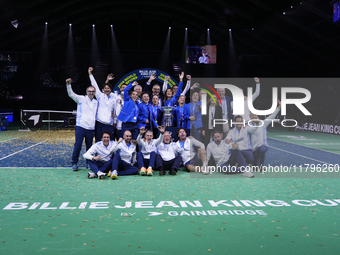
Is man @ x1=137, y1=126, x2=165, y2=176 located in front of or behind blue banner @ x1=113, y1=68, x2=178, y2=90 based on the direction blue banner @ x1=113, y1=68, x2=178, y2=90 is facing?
in front

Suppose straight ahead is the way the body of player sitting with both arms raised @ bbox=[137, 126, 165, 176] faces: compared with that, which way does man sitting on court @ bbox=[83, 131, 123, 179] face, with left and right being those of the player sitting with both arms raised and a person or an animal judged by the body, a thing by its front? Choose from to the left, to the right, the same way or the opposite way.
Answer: the same way

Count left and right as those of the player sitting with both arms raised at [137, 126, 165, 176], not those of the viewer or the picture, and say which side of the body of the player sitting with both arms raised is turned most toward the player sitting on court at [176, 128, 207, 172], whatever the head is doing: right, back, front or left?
left

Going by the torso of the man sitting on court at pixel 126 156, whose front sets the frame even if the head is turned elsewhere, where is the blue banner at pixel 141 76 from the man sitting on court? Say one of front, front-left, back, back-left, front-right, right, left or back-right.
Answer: back

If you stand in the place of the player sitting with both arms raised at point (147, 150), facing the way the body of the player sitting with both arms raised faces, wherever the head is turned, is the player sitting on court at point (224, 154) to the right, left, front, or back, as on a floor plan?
left

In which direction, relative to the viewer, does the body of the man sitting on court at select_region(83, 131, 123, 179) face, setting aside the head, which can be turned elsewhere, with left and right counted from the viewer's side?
facing the viewer

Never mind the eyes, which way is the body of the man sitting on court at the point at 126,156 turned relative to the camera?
toward the camera

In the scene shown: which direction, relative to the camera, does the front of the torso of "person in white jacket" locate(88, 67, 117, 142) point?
toward the camera

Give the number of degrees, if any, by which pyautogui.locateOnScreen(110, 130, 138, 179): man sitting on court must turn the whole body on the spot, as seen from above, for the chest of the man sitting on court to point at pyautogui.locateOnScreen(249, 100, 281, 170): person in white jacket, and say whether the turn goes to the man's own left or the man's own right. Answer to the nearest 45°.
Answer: approximately 90° to the man's own left

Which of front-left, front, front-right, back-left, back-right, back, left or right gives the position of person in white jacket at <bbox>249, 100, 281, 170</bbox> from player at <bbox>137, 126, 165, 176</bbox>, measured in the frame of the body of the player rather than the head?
left

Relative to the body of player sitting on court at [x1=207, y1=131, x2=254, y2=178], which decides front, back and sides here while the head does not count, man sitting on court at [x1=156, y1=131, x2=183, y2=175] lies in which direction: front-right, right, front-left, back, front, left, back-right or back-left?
back-right

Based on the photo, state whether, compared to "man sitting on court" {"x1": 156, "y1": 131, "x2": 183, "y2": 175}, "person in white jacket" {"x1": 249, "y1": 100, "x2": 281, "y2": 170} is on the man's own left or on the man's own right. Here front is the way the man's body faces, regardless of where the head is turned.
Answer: on the man's own left

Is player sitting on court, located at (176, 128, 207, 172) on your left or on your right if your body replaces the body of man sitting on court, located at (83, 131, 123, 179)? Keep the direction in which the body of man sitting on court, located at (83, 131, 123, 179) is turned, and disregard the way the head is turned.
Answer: on your left

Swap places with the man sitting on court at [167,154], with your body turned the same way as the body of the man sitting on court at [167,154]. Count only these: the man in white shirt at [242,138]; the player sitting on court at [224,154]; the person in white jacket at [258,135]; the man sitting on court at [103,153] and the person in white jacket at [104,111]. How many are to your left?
3
